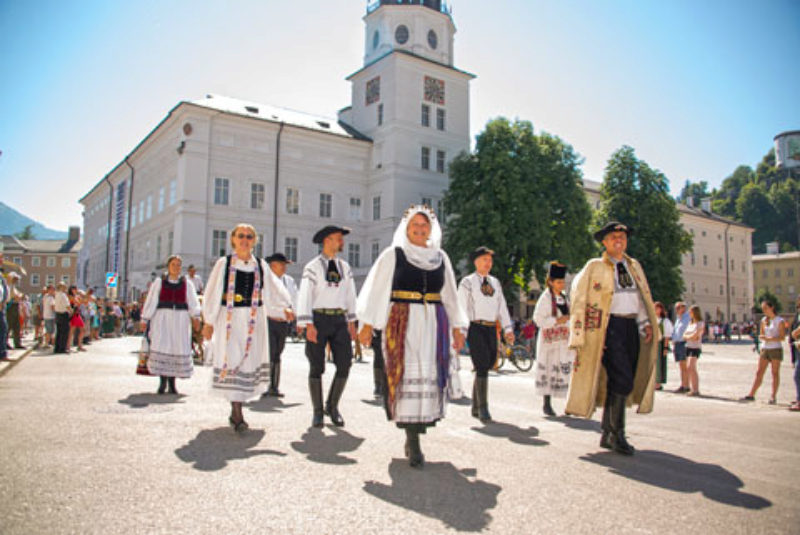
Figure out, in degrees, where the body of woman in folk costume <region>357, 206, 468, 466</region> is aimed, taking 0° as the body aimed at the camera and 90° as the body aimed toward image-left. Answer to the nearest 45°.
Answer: approximately 0°

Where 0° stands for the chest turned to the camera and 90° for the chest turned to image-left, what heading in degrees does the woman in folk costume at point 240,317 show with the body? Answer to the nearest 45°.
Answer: approximately 0°

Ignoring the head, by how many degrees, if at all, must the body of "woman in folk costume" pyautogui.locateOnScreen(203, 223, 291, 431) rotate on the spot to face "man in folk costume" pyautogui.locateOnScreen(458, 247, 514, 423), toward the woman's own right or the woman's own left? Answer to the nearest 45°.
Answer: approximately 90° to the woman's own left

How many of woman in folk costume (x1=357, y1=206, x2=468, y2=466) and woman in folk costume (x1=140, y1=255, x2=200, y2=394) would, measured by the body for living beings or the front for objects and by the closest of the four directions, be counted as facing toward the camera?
2

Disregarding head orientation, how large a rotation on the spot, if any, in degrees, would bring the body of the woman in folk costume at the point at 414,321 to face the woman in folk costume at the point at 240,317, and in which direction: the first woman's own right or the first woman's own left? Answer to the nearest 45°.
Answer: approximately 135° to the first woman's own right

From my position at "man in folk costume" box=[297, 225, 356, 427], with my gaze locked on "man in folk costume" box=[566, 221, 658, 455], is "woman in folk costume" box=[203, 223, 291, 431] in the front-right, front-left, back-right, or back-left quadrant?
back-right

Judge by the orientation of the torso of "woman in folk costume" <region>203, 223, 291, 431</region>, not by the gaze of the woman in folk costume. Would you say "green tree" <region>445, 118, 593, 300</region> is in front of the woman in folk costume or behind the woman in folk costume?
behind

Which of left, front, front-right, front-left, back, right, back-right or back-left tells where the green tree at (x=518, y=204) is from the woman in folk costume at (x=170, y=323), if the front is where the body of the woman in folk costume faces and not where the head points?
back-left
